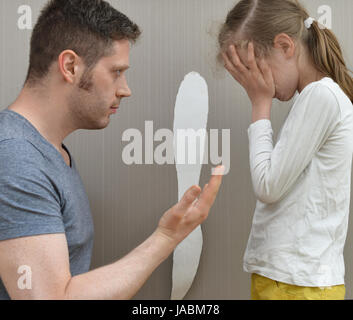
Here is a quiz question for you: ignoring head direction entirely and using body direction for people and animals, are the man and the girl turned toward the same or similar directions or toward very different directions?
very different directions

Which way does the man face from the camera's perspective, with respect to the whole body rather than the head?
to the viewer's right

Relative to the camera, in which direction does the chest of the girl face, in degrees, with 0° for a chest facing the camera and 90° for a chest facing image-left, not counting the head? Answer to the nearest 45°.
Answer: approximately 90°

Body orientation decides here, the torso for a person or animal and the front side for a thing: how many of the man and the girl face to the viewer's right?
1

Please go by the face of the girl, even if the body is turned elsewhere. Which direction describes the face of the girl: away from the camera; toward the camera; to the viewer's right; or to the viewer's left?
to the viewer's left

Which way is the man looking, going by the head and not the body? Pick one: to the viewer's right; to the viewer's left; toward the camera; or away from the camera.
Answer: to the viewer's right
